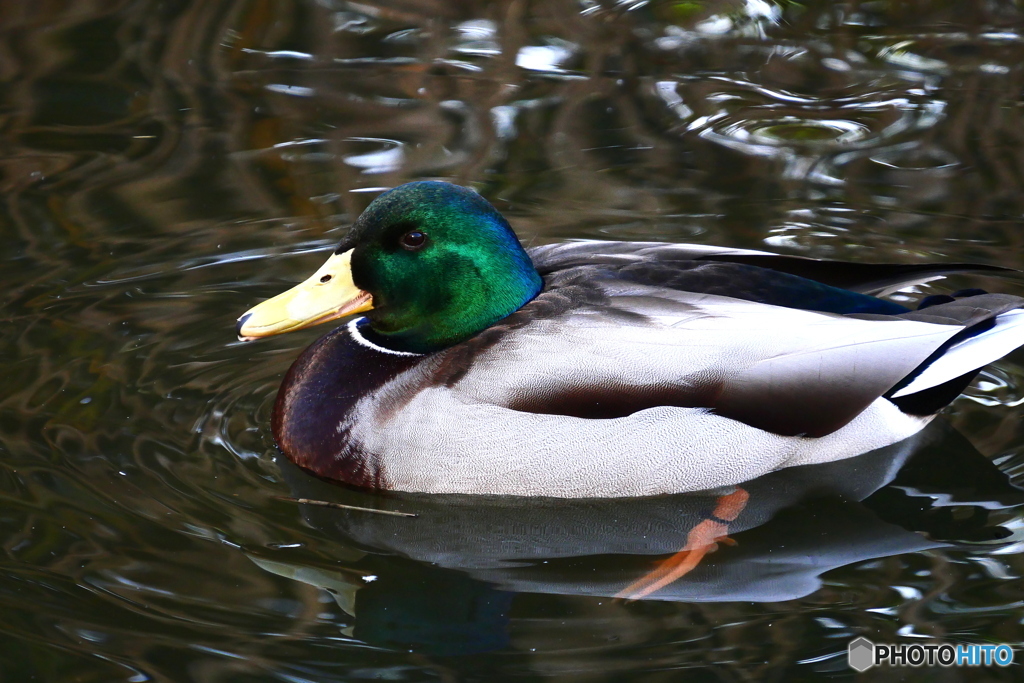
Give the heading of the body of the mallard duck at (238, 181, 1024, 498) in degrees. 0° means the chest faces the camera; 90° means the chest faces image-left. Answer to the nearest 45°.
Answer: approximately 90°
